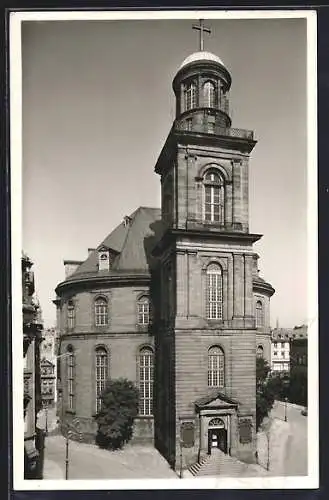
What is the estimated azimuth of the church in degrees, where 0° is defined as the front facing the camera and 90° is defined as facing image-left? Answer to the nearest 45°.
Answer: approximately 0°
